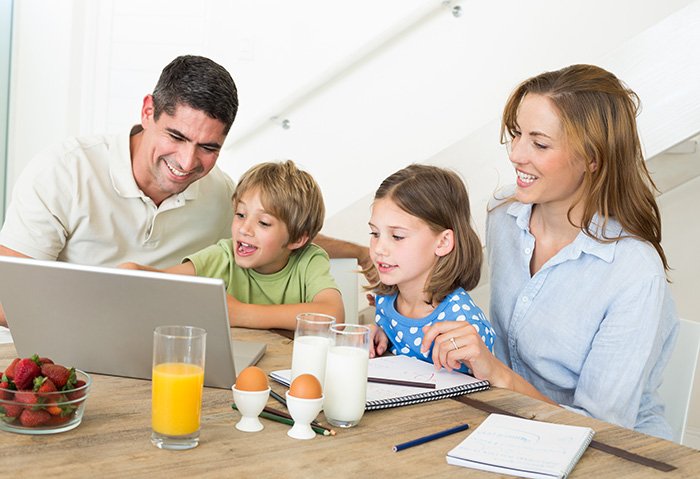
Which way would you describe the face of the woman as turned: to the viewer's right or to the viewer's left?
to the viewer's left

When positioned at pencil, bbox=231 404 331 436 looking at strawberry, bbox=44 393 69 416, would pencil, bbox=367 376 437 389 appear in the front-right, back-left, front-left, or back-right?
back-right

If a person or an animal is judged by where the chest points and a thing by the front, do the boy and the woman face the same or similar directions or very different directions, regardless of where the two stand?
same or similar directions

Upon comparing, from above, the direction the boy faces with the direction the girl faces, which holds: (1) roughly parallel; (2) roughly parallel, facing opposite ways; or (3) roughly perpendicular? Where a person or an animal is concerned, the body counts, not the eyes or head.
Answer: roughly parallel

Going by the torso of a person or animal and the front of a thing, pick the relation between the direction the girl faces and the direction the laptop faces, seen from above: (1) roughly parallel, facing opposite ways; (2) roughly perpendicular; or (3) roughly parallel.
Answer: roughly parallel, facing opposite ways

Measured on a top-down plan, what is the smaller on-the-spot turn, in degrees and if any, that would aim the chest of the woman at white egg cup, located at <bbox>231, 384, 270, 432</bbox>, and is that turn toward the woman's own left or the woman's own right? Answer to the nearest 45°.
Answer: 0° — they already face it

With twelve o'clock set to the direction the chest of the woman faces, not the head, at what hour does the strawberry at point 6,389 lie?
The strawberry is roughly at 12 o'clock from the woman.

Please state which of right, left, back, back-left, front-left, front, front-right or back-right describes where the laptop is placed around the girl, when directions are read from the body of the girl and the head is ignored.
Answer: front

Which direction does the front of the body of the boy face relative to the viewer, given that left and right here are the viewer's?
facing the viewer and to the left of the viewer

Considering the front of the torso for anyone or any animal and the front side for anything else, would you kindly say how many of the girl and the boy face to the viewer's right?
0

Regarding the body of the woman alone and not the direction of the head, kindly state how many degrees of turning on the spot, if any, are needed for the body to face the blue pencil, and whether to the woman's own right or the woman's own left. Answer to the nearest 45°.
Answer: approximately 45° to the woman's own left

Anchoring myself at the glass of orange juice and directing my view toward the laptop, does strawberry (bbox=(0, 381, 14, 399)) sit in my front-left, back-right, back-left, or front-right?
front-left

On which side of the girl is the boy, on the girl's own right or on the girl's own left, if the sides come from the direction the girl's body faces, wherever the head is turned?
on the girl's own right

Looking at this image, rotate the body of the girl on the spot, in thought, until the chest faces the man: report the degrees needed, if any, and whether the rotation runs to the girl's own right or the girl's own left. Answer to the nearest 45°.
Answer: approximately 45° to the girl's own right
